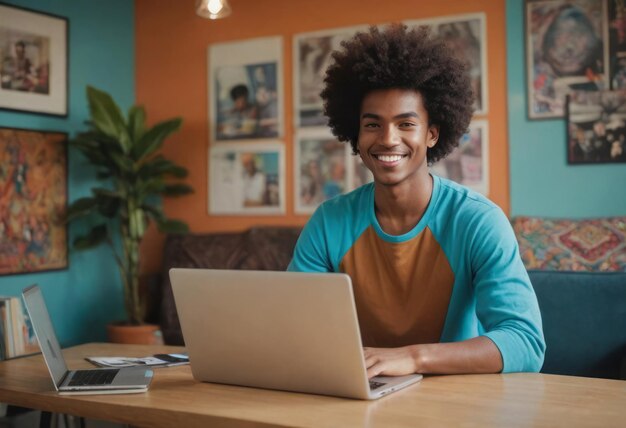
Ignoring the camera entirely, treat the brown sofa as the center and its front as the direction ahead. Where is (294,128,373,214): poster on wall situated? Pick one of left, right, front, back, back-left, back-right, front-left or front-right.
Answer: left

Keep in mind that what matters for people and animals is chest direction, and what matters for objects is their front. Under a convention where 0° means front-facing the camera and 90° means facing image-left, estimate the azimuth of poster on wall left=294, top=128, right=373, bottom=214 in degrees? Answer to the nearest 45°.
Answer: approximately 0°

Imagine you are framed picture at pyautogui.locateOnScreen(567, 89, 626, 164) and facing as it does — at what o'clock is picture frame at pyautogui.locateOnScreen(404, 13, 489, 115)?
The picture frame is roughly at 3 o'clock from the framed picture.

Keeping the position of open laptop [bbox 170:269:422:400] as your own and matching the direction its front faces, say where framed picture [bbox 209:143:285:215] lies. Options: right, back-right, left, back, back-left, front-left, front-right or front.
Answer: front-left

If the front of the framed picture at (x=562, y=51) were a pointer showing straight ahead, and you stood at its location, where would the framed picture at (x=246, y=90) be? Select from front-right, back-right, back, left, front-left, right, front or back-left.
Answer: right

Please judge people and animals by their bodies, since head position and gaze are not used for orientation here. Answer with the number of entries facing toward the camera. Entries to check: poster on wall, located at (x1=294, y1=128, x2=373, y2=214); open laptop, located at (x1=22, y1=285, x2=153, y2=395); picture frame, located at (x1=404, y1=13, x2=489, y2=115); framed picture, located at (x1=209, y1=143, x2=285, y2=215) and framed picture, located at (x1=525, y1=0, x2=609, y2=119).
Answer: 4

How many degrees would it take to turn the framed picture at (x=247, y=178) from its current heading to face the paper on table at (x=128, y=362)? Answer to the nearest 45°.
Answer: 0° — it already faces it

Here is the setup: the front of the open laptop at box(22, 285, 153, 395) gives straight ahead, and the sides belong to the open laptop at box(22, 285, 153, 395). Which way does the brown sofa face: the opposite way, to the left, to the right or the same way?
to the right

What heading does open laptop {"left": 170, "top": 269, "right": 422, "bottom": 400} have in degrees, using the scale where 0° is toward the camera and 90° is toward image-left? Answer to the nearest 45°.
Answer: approximately 225°

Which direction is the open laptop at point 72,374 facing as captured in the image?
to the viewer's right
